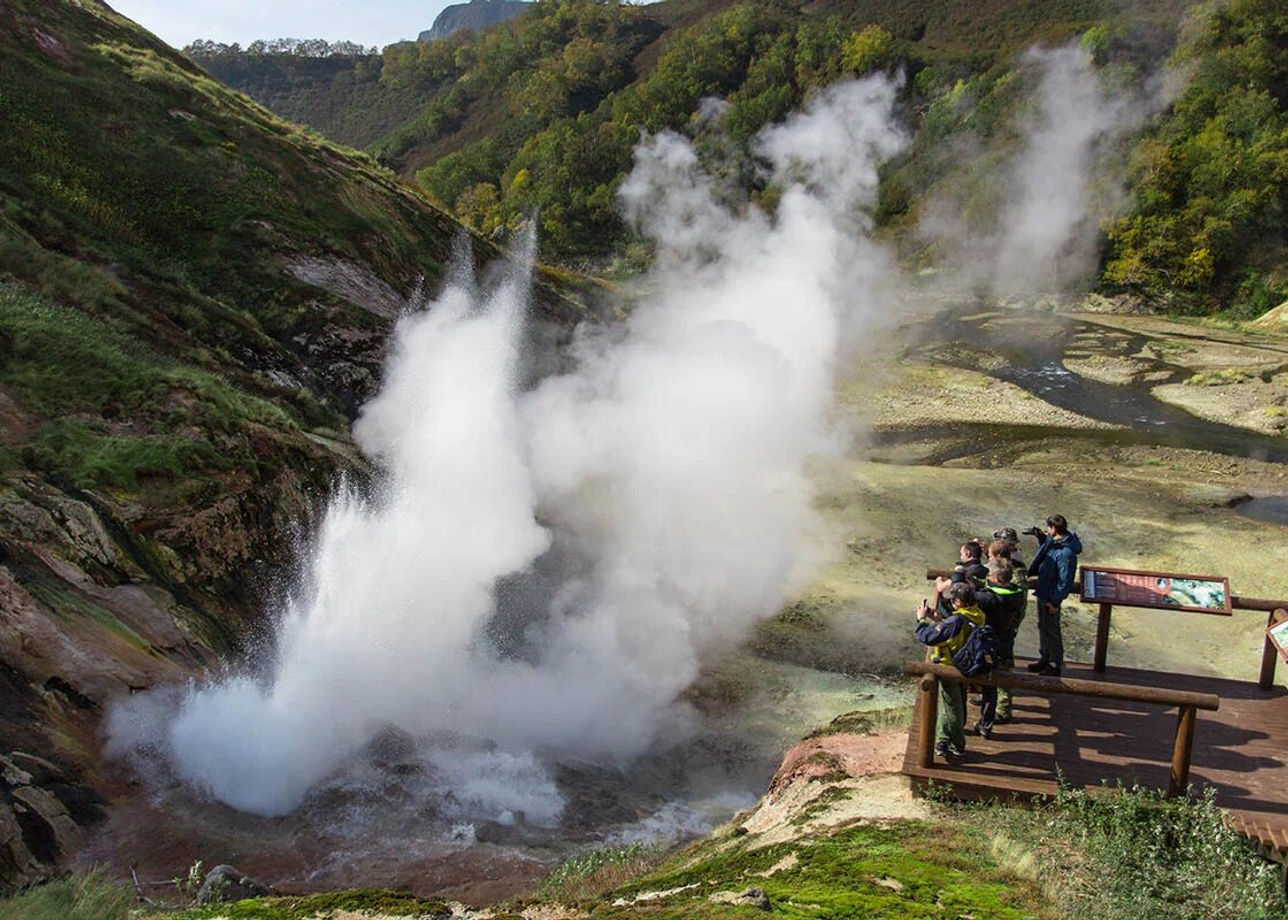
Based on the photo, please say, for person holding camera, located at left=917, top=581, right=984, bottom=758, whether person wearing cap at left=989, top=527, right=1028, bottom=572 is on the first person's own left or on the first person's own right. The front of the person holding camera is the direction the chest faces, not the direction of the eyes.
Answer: on the first person's own right

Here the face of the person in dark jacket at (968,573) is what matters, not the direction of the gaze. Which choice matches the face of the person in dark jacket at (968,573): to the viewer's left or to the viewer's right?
to the viewer's left

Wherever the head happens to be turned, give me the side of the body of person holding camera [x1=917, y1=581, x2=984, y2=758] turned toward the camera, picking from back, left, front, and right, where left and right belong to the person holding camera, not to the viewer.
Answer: left

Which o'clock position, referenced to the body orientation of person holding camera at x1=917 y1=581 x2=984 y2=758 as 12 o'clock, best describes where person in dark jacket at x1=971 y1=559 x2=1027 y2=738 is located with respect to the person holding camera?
The person in dark jacket is roughly at 4 o'clock from the person holding camera.

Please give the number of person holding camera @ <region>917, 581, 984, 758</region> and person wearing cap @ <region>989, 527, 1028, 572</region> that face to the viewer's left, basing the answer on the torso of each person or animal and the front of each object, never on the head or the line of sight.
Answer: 2

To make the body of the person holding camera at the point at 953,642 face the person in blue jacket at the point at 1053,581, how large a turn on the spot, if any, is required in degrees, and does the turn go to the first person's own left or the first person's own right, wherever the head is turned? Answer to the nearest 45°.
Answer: approximately 135° to the first person's own right

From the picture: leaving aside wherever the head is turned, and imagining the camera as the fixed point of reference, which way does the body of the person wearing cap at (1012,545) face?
to the viewer's left

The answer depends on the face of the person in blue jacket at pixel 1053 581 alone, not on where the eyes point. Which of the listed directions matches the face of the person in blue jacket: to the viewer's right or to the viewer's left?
to the viewer's left

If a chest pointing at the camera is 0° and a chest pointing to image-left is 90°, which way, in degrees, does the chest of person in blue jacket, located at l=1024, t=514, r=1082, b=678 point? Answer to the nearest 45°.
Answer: approximately 90°

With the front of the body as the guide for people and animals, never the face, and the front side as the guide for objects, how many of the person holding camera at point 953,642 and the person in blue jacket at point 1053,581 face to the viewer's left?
2

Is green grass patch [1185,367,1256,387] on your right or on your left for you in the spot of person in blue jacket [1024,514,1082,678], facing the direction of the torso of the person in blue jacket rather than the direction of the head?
on your right
